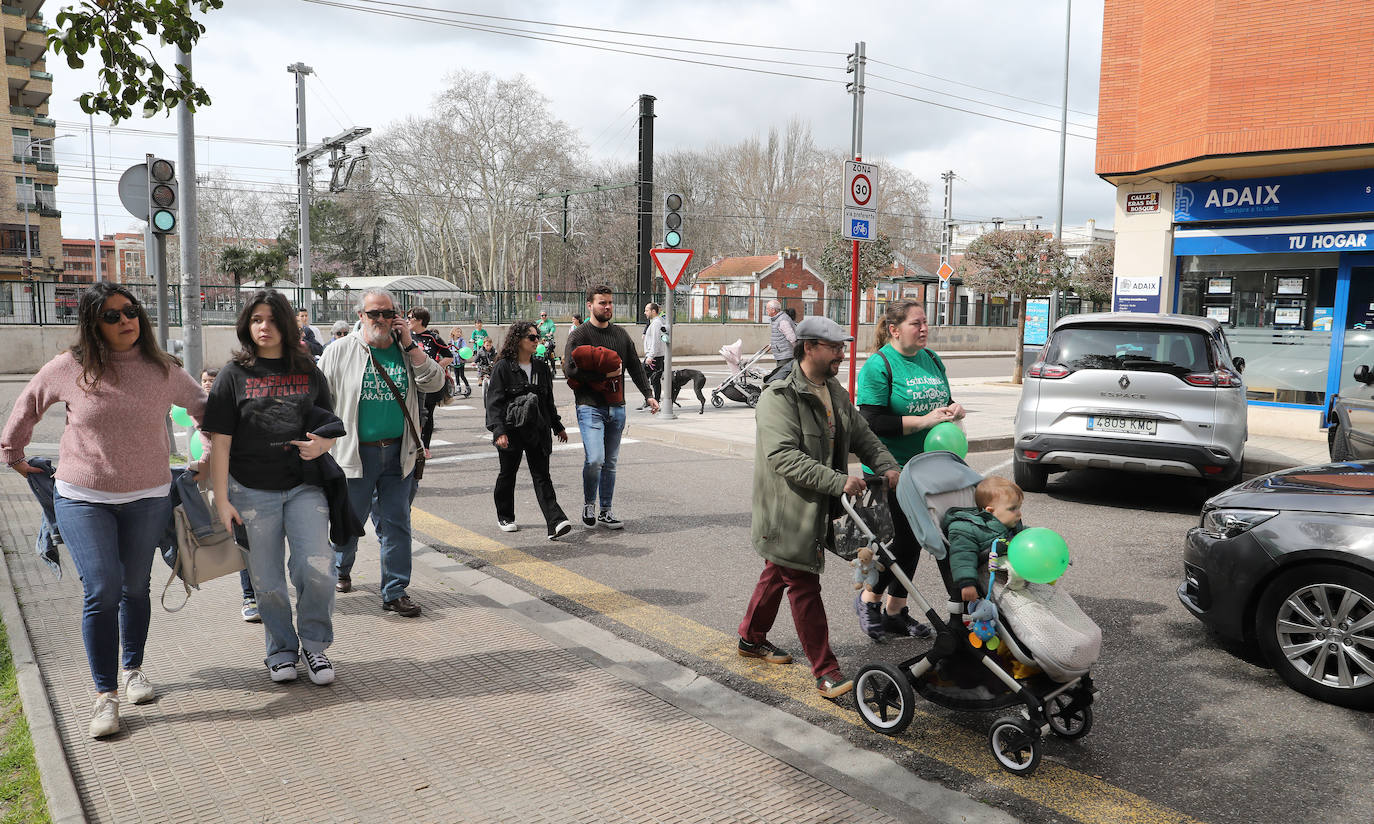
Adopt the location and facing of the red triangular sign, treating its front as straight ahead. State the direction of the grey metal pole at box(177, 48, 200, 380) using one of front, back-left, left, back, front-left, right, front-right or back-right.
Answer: front-right

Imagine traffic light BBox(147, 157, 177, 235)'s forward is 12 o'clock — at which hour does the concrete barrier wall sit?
The concrete barrier wall is roughly at 7 o'clock from the traffic light.

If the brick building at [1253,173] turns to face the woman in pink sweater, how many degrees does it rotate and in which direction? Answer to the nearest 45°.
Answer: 0° — it already faces them

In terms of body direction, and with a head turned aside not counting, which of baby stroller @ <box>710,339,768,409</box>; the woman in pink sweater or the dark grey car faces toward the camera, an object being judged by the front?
the woman in pink sweater

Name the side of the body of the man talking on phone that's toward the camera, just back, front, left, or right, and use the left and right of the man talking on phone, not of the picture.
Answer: front

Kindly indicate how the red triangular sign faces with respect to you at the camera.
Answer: facing the viewer

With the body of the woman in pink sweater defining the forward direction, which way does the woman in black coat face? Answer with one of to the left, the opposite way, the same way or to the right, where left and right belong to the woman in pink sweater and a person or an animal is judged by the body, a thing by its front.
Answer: the same way

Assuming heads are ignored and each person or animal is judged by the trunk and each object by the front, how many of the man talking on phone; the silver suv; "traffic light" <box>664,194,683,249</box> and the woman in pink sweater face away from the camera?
1

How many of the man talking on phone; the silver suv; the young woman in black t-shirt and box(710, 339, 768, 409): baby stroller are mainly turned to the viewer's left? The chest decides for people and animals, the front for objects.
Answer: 1

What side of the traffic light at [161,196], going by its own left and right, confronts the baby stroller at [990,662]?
front

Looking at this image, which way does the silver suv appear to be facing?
away from the camera

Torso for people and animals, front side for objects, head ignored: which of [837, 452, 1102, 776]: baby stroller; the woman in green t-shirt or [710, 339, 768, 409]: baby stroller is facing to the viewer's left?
[710, 339, 768, 409]: baby stroller

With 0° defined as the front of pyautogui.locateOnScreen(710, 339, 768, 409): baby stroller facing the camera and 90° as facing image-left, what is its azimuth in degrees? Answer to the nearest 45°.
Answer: approximately 90°

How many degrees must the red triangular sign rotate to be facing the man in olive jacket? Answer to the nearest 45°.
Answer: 0° — it already faces them

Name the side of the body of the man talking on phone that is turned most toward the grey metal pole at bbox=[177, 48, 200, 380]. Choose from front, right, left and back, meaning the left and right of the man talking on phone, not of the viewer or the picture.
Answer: back

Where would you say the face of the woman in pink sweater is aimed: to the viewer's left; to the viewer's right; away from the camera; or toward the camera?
toward the camera

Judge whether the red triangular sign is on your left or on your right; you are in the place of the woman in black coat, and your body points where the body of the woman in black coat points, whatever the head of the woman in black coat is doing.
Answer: on your left
